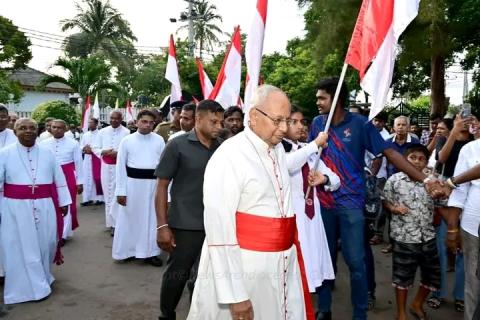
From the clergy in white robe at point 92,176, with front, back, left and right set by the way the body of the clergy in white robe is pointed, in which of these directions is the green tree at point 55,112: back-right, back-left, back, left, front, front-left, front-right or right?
back-right

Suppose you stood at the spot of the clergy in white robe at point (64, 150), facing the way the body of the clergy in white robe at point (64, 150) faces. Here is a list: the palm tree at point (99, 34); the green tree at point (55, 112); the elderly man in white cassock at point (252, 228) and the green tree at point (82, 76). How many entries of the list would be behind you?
3

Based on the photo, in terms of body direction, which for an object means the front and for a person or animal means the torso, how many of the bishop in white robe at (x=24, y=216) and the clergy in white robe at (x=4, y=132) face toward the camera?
2

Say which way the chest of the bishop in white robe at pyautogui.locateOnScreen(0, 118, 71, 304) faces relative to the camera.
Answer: toward the camera

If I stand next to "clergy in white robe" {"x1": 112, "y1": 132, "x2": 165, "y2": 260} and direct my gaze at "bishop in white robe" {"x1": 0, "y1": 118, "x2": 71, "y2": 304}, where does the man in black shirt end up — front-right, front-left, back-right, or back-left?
front-left

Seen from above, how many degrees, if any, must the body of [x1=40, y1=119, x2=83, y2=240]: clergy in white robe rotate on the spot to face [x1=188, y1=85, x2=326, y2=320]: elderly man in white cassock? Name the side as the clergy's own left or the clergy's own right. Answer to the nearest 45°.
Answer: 0° — they already face them

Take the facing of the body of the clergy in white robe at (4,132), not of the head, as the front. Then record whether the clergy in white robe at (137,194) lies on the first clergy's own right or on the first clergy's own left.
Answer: on the first clergy's own left

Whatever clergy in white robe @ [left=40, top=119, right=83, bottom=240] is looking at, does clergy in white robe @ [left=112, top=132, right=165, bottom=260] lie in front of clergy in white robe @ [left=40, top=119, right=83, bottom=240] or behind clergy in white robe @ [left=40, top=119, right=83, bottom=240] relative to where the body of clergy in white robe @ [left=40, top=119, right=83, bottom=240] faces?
in front

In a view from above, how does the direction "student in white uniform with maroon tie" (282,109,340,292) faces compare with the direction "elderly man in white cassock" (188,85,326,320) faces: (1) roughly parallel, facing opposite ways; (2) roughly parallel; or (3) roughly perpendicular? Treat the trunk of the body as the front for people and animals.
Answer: roughly parallel

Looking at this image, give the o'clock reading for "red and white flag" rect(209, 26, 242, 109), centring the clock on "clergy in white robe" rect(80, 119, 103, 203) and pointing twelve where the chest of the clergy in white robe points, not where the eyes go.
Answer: The red and white flag is roughly at 10 o'clock from the clergy in white robe.

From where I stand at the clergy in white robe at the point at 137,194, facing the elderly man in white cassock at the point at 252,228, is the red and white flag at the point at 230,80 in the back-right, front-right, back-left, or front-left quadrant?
front-left

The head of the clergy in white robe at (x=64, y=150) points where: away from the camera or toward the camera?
toward the camera

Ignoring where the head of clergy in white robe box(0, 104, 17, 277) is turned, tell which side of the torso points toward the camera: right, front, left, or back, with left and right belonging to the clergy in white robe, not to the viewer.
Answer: front

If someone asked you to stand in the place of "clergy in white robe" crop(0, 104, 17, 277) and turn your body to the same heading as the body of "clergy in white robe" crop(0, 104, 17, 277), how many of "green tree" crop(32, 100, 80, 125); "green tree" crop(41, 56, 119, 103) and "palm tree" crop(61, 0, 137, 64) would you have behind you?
3
